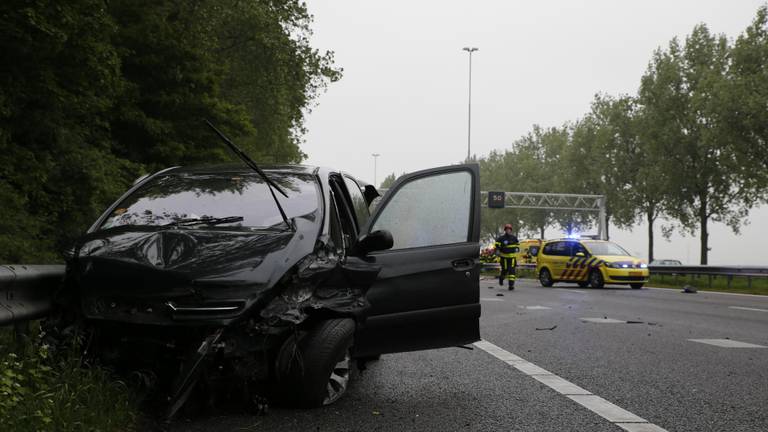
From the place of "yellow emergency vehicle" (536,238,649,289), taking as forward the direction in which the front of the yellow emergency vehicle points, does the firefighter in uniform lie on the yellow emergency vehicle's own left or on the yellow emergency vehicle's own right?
on the yellow emergency vehicle's own right

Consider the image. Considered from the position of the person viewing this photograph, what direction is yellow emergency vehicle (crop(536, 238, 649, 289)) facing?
facing the viewer and to the right of the viewer

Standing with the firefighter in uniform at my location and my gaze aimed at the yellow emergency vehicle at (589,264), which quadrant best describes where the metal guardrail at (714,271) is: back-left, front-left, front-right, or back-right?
front-right

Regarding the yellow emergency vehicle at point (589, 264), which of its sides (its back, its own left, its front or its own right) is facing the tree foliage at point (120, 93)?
right

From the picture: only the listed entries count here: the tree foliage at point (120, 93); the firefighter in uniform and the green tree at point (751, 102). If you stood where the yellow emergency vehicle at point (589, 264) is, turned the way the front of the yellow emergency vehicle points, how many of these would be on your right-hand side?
2

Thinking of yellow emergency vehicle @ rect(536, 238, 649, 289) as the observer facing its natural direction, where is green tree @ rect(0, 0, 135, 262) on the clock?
The green tree is roughly at 3 o'clock from the yellow emergency vehicle.

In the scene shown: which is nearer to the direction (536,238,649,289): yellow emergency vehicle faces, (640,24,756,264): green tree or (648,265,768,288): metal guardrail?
the metal guardrail

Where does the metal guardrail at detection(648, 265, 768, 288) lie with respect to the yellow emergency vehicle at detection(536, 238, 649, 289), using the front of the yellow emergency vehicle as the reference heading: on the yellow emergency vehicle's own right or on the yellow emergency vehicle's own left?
on the yellow emergency vehicle's own left

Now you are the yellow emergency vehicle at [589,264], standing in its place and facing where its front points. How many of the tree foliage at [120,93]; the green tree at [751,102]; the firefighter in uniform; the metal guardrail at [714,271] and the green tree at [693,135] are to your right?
2

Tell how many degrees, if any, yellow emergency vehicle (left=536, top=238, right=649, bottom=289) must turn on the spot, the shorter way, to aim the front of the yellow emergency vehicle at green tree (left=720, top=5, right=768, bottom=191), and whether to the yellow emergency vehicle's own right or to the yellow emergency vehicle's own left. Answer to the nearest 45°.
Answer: approximately 90° to the yellow emergency vehicle's own left

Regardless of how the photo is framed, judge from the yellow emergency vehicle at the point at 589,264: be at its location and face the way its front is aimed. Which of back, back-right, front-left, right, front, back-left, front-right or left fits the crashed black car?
front-right

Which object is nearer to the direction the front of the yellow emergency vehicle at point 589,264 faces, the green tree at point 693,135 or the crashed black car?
the crashed black car
